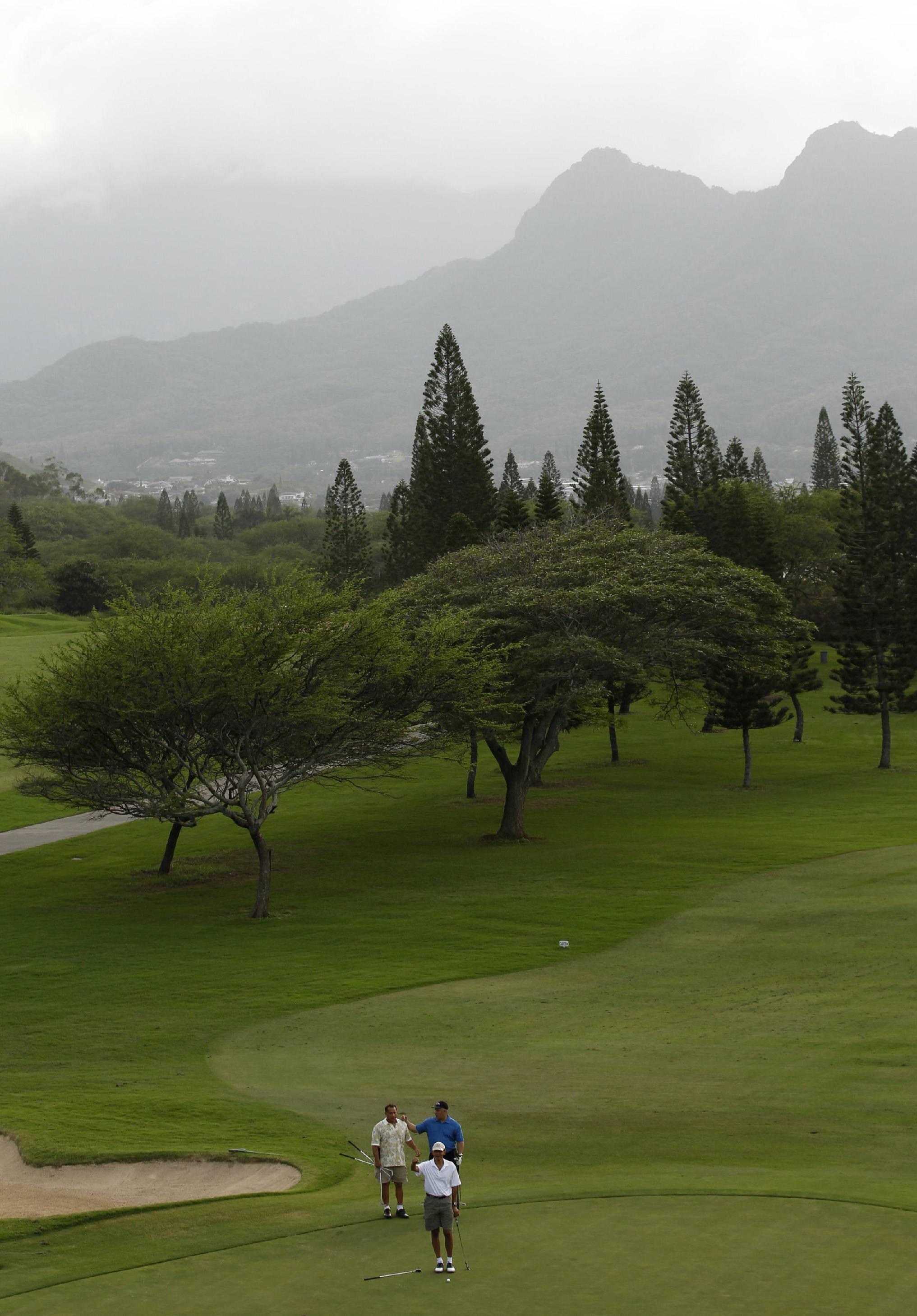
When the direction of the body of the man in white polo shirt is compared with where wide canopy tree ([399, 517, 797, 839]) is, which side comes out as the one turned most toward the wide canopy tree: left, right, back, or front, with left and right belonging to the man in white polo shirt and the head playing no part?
back

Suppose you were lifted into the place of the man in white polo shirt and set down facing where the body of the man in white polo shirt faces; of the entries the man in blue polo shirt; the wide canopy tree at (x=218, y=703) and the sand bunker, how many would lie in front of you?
0

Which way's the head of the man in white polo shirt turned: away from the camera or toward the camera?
toward the camera

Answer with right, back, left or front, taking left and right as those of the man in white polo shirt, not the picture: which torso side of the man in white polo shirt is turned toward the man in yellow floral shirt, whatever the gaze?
back

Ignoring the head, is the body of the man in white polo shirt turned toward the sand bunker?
no

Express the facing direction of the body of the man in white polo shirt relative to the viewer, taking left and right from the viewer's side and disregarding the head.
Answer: facing the viewer

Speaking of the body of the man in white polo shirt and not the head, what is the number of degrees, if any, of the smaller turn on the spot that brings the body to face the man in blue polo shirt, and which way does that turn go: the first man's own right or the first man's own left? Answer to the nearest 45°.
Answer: approximately 180°

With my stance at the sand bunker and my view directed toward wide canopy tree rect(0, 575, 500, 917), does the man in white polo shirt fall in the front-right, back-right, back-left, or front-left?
back-right

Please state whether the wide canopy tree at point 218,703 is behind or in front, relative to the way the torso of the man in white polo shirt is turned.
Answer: behind

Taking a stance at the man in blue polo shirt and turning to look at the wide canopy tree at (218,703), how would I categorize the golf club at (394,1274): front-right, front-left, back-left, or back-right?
back-left
